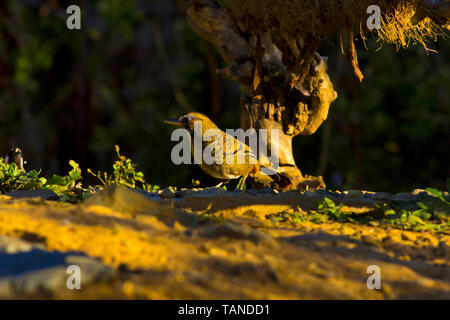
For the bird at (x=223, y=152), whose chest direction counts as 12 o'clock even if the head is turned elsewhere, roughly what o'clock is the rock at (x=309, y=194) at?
The rock is roughly at 7 o'clock from the bird.

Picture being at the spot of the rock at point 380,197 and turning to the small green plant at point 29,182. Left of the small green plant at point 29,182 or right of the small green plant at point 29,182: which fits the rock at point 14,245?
left

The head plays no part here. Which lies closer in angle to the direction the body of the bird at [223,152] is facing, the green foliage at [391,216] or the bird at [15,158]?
the bird

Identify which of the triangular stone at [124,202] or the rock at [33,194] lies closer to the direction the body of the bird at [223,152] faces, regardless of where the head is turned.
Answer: the rock

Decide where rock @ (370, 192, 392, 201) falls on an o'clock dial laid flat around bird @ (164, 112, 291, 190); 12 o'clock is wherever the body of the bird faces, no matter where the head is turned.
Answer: The rock is roughly at 6 o'clock from the bird.

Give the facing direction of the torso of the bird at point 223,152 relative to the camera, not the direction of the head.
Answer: to the viewer's left

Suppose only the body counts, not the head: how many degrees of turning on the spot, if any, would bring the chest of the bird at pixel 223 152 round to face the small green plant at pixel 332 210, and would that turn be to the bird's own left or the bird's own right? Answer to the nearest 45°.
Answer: approximately 135° to the bird's own left

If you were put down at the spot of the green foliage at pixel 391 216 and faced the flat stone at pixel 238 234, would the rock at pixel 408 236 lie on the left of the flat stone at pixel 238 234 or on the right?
left

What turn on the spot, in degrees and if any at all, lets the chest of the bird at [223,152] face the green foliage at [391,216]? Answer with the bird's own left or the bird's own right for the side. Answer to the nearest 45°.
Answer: approximately 135° to the bird's own left

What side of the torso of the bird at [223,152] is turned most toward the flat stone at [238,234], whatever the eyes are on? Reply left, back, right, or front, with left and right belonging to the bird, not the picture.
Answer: left
